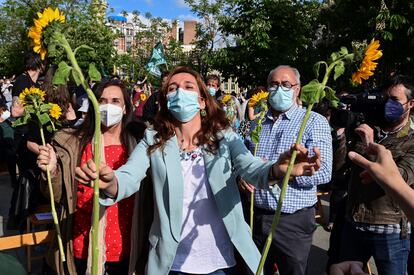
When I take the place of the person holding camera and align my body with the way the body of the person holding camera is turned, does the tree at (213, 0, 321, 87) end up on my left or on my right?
on my right

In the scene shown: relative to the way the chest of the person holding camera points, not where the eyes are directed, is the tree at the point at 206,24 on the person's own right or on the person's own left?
on the person's own right

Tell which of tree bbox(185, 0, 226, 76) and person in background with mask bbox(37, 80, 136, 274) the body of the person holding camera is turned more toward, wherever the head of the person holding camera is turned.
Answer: the person in background with mask

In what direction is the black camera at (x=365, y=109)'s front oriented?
to the viewer's left

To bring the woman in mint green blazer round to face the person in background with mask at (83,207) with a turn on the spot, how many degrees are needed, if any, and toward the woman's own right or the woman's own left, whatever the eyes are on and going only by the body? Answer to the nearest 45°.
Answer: approximately 135° to the woman's own right

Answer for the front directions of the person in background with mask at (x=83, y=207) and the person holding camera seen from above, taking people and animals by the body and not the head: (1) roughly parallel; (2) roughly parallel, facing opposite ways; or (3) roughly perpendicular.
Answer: roughly perpendicular

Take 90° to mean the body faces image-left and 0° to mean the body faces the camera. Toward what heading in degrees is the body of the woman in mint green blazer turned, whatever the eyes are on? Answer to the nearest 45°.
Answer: approximately 0°

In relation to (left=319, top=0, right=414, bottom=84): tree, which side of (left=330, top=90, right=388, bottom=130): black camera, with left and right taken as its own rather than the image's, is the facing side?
right

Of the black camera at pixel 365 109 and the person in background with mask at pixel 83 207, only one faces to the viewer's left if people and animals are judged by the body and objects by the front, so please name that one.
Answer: the black camera

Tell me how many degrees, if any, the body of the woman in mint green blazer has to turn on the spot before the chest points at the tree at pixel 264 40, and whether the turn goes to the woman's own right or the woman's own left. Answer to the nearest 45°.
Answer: approximately 180°
